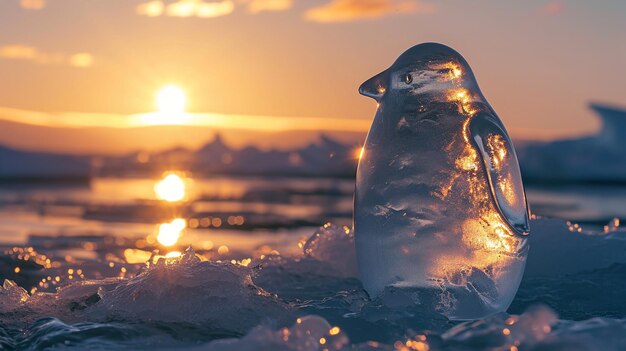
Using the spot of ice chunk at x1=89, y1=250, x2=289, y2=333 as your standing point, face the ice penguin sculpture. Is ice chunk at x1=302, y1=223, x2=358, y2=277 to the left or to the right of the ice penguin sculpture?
left

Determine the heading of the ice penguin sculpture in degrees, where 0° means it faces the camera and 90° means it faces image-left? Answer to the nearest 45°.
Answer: approximately 45°

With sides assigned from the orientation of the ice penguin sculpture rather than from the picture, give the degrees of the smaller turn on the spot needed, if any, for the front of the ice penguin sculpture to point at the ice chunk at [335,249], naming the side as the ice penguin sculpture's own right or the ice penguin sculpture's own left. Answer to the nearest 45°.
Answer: approximately 90° to the ice penguin sculpture's own right

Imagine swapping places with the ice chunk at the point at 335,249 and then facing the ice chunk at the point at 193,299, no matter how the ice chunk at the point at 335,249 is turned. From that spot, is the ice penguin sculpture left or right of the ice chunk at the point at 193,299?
left

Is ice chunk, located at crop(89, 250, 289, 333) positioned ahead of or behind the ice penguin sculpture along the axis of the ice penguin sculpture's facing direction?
ahead
